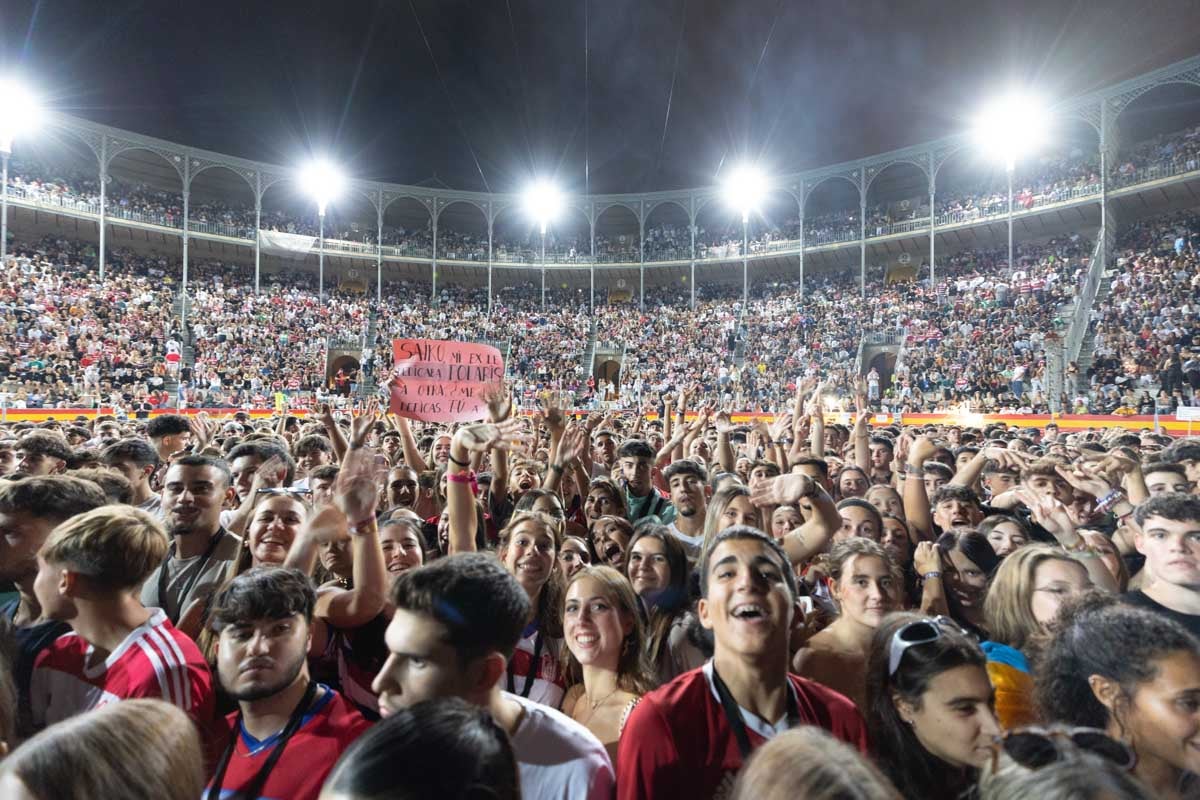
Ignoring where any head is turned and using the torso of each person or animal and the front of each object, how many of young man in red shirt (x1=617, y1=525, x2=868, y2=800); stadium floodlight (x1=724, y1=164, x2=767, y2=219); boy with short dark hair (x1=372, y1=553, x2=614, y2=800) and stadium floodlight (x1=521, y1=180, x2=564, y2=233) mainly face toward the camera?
3

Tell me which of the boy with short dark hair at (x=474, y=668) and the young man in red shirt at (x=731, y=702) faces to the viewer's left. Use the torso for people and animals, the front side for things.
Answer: the boy with short dark hair

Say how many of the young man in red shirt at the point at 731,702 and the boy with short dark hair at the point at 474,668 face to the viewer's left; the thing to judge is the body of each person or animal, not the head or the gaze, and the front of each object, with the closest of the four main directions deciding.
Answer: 1

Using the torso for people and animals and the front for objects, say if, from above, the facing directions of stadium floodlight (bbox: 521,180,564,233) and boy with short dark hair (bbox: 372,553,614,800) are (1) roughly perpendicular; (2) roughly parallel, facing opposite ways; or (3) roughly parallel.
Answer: roughly perpendicular

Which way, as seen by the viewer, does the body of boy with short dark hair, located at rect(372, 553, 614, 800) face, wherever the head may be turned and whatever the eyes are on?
to the viewer's left

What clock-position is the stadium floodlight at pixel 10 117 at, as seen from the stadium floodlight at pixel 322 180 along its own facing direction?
the stadium floodlight at pixel 10 117 is roughly at 2 o'clock from the stadium floodlight at pixel 322 180.

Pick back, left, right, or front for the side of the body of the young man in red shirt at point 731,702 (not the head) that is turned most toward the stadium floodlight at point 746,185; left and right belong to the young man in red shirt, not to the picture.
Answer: back

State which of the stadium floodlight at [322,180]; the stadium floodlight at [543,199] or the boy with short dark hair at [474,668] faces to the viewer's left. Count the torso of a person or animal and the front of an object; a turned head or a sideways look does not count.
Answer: the boy with short dark hair

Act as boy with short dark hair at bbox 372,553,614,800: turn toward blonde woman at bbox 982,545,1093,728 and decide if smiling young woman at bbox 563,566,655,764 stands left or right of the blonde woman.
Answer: left

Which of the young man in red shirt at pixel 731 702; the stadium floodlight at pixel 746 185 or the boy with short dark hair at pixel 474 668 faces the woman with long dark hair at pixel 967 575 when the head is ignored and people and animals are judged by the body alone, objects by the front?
the stadium floodlight
